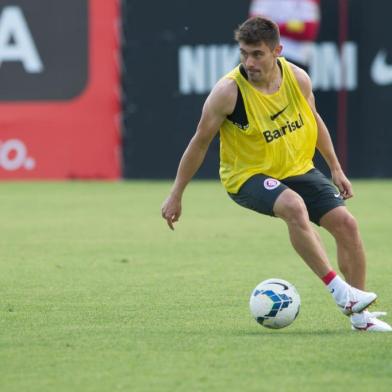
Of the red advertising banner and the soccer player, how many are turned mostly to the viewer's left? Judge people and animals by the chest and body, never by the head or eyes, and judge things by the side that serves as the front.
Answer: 0

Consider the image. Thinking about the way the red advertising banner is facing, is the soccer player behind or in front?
in front

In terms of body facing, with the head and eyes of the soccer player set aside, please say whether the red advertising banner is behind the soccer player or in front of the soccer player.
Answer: behind

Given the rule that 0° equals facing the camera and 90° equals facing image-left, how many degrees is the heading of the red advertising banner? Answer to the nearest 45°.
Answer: approximately 0°

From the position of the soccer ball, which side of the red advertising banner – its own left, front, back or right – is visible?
front
